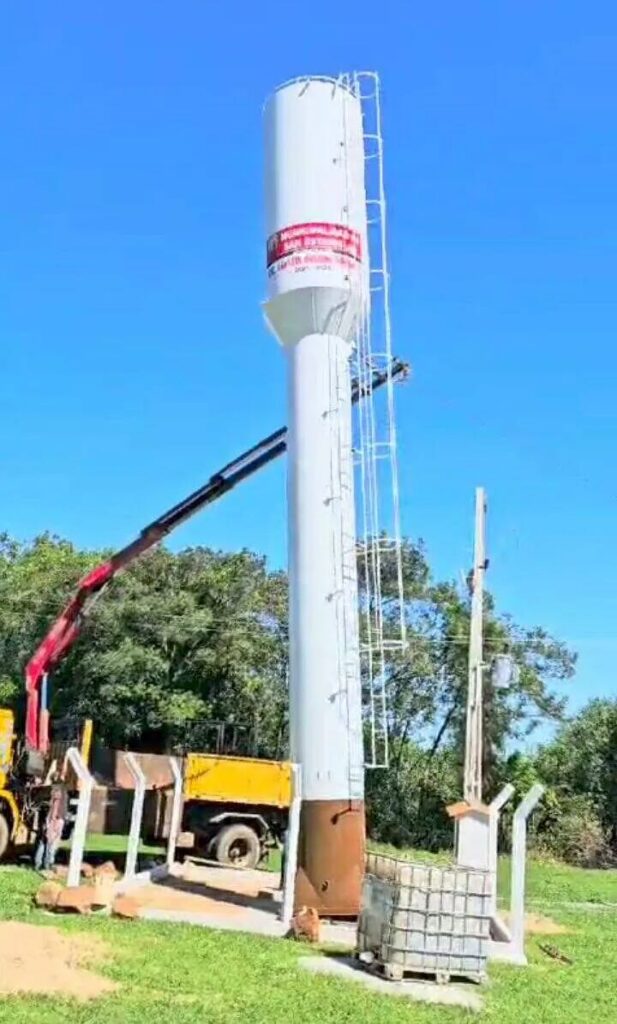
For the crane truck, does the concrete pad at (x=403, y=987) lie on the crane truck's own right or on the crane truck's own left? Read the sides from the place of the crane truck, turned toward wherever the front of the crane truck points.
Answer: on the crane truck's own left

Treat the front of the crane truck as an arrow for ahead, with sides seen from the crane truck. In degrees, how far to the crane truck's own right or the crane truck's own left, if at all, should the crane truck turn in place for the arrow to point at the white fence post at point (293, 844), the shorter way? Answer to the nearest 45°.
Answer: approximately 90° to the crane truck's own left

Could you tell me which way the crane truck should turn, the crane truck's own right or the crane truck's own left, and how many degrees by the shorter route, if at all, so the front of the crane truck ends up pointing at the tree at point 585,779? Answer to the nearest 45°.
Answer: approximately 135° to the crane truck's own right

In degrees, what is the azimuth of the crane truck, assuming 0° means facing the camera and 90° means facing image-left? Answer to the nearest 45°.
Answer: approximately 90°

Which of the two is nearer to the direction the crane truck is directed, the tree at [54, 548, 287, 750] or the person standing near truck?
the person standing near truck

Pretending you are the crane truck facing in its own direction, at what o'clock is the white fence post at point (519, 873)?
The white fence post is roughly at 8 o'clock from the crane truck.

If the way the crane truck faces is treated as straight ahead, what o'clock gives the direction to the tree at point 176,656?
The tree is roughly at 3 o'clock from the crane truck.

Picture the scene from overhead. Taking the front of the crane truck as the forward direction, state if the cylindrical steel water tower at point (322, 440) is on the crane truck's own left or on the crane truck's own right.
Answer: on the crane truck's own left

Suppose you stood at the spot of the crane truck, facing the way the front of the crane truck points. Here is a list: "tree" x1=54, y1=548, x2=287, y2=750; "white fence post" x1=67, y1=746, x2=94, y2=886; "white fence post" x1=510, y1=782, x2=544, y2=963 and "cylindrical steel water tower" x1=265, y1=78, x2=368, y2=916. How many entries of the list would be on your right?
1

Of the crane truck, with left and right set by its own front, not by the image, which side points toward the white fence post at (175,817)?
left

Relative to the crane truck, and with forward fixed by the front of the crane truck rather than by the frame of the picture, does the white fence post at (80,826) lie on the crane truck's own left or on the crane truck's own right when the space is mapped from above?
on the crane truck's own left
